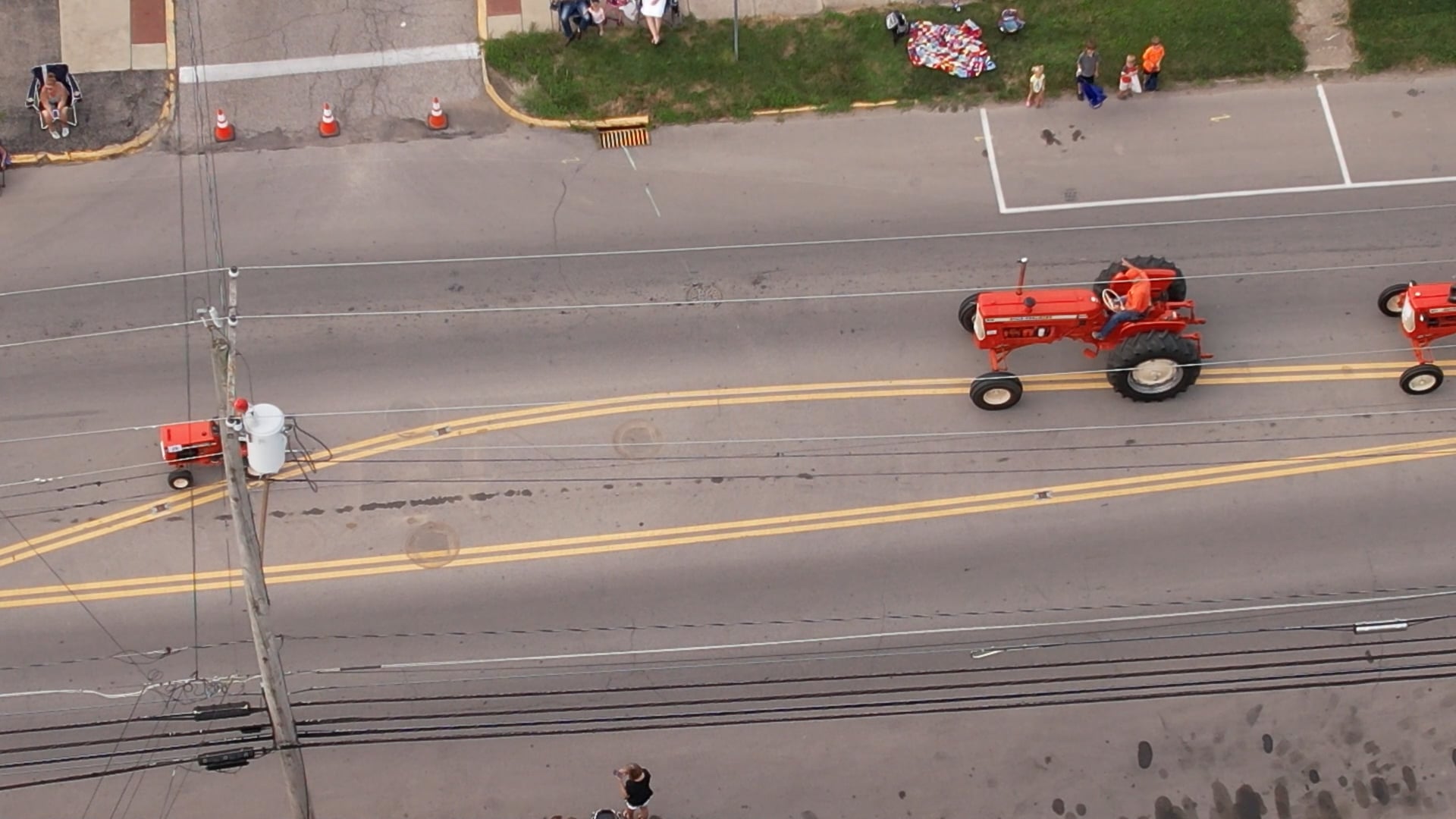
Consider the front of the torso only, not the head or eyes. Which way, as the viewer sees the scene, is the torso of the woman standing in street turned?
away from the camera

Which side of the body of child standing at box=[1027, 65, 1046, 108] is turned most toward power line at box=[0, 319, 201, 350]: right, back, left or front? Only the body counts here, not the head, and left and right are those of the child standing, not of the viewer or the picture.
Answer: right

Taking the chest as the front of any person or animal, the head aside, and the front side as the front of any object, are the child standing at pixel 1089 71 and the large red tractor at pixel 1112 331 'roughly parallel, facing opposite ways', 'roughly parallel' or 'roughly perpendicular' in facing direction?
roughly perpendicular

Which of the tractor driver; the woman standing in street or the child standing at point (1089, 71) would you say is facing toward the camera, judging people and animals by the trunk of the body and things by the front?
the child standing

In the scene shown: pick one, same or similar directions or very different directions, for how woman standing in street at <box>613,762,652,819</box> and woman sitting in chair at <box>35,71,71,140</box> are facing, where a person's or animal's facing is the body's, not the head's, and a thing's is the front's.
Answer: very different directions

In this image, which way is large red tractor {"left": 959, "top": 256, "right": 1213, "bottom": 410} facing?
to the viewer's left

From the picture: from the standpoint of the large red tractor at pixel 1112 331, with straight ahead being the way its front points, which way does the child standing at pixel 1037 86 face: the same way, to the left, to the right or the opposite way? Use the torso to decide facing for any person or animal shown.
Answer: to the left
